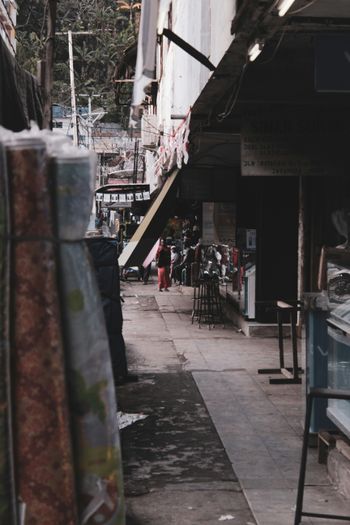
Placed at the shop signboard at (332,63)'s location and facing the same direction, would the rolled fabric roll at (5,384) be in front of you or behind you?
in front

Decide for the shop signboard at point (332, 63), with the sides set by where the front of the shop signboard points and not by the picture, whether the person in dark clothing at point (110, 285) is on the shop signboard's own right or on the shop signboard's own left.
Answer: on the shop signboard's own right

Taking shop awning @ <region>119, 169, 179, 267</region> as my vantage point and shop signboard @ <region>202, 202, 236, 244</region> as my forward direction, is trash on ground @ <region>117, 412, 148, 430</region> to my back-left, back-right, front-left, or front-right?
back-right

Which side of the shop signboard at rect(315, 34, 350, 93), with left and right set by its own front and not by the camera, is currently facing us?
front

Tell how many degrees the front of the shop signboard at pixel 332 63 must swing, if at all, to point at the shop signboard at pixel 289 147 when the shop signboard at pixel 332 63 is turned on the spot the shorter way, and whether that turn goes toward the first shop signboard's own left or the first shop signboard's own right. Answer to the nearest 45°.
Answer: approximately 180°

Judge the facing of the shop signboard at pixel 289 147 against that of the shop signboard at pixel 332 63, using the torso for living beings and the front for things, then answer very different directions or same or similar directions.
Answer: same or similar directions
